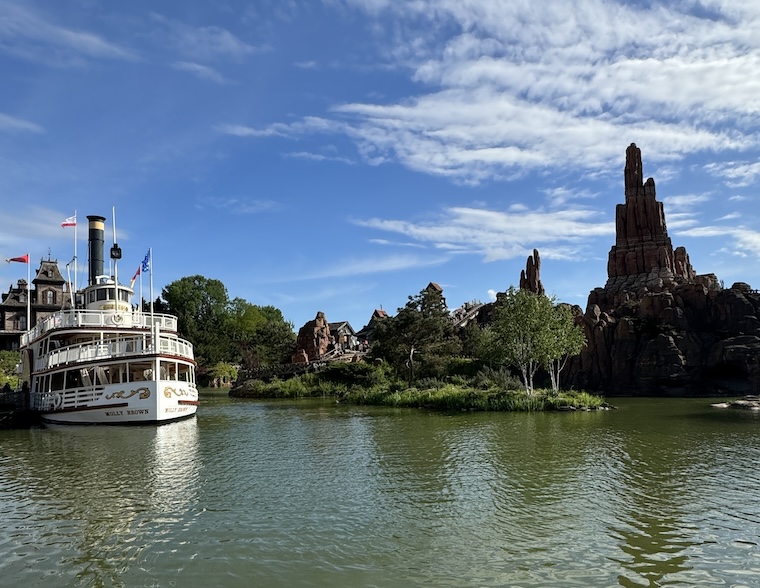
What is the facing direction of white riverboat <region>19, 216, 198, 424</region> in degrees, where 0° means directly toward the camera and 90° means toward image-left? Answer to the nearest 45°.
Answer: approximately 315°

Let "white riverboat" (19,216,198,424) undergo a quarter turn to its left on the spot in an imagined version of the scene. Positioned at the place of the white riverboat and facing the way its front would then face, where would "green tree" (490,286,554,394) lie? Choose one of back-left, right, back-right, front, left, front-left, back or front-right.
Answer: front-right

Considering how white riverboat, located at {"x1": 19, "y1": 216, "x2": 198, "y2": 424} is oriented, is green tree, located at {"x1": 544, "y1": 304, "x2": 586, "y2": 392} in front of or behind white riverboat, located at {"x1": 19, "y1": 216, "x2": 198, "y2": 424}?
in front
